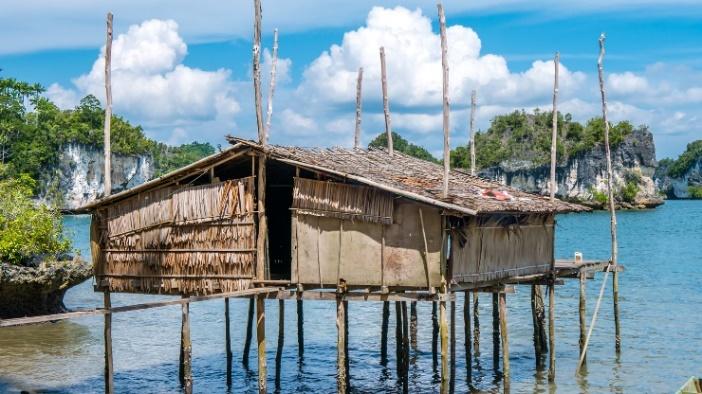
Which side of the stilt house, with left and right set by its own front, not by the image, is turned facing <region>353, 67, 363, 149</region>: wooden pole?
back

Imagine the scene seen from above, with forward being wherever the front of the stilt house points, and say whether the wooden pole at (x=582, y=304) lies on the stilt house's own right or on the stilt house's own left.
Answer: on the stilt house's own left

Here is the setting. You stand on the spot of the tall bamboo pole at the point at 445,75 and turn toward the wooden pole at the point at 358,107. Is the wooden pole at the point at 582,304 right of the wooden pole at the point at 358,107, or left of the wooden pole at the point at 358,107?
right

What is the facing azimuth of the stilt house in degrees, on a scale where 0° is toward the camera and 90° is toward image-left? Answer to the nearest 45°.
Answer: approximately 0°

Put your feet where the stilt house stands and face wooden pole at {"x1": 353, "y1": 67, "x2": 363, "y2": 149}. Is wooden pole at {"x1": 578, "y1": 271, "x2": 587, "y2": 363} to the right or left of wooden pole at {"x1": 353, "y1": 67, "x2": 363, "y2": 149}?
right

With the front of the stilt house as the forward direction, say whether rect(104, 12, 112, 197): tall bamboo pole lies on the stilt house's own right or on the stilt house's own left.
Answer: on the stilt house's own right
